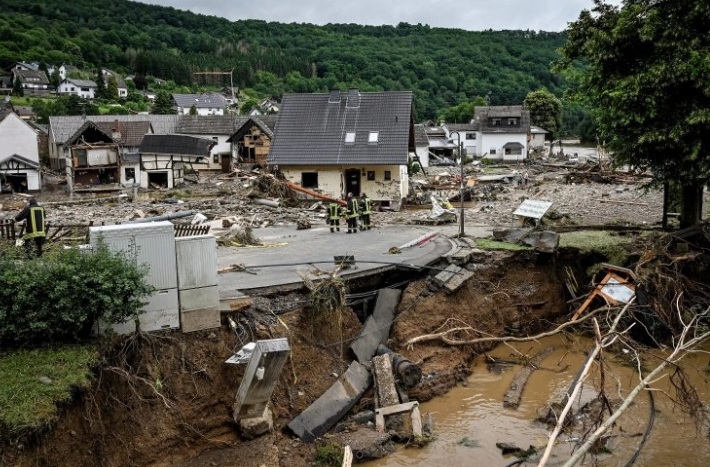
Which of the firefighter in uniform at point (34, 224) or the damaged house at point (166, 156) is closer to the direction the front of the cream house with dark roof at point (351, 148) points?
the firefighter in uniform

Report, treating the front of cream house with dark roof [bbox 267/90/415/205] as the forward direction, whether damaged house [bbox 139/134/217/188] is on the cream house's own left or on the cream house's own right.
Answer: on the cream house's own right

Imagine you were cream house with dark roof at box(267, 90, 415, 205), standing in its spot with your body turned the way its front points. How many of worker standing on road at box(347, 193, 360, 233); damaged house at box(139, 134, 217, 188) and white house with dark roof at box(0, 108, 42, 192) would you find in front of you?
1

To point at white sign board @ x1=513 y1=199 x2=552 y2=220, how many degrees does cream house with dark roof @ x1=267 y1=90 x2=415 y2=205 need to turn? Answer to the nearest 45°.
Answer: approximately 45° to its left

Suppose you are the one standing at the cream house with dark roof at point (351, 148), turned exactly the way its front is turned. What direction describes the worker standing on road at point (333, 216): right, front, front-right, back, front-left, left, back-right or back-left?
front

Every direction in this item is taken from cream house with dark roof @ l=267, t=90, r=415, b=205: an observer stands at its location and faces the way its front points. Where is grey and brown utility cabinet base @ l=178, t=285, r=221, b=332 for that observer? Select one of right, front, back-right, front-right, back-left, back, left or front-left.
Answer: front

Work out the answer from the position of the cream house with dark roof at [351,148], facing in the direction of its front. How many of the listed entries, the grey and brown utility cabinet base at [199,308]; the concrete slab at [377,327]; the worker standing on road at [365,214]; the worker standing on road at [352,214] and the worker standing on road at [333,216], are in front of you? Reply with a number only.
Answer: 5

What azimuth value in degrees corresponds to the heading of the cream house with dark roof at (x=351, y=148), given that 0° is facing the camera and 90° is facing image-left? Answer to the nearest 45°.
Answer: approximately 0°

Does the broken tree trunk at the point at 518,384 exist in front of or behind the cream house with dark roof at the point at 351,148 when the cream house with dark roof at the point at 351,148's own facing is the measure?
in front

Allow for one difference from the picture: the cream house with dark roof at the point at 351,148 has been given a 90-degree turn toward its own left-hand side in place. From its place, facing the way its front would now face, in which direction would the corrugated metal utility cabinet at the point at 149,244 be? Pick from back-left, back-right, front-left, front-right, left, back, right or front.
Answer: right
